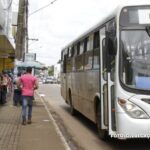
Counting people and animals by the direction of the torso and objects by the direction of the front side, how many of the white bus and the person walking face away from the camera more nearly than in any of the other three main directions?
1

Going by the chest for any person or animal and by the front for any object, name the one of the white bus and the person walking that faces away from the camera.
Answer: the person walking

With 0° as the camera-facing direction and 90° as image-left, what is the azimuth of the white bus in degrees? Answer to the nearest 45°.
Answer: approximately 315°

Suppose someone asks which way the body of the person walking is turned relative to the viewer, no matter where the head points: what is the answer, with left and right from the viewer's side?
facing away from the viewer
